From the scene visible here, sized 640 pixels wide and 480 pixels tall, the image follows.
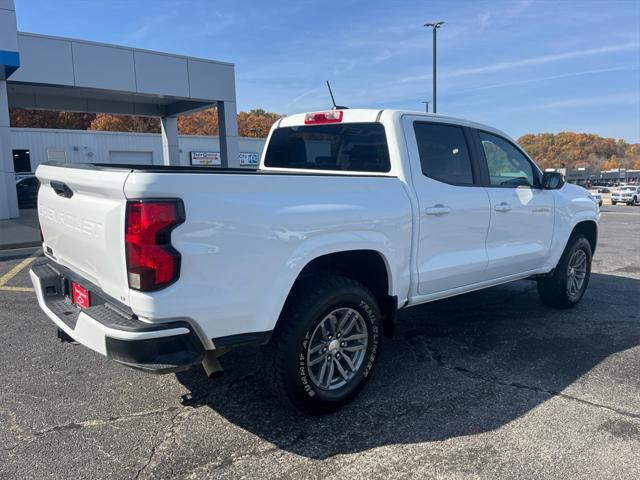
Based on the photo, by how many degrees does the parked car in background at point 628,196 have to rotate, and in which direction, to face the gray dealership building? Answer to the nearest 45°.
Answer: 0° — it already faces it

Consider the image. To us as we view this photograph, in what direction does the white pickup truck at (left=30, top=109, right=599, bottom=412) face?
facing away from the viewer and to the right of the viewer

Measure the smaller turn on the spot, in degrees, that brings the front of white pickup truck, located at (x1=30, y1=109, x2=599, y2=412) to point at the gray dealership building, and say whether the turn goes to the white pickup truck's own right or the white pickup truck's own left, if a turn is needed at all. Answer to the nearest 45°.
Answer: approximately 90° to the white pickup truck's own left

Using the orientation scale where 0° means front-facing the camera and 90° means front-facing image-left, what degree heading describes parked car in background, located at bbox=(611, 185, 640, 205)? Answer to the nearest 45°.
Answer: approximately 45°

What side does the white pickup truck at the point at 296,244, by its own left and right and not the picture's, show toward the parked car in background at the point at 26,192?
left

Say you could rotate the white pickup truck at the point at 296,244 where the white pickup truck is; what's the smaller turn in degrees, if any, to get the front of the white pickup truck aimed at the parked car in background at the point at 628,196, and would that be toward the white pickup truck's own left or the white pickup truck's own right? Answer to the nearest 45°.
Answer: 0° — it already faces it

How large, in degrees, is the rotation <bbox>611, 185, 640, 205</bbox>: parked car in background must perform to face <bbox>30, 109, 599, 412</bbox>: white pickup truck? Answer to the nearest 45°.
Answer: approximately 45° to its left
